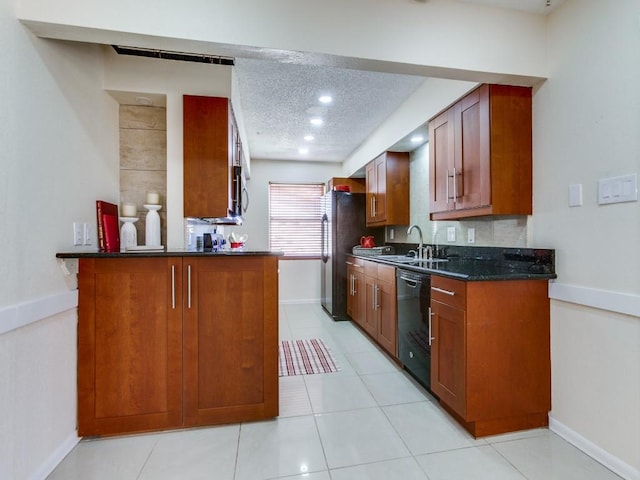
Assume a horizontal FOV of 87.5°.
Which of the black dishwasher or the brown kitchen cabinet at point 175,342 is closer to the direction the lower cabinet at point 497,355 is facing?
the brown kitchen cabinet

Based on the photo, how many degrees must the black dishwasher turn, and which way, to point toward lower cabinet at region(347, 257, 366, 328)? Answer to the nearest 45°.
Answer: approximately 90° to its right

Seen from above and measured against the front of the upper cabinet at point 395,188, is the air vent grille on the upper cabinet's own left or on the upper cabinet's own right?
on the upper cabinet's own left

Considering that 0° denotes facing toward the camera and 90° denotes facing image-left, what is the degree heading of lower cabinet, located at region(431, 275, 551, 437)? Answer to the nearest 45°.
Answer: approximately 45°

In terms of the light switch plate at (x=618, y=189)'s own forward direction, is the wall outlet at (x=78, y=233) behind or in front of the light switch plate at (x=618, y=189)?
in front

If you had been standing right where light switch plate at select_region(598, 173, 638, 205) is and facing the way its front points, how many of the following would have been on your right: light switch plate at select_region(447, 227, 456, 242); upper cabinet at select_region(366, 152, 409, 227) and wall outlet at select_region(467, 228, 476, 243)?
3

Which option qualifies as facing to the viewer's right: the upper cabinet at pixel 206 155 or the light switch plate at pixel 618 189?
the upper cabinet

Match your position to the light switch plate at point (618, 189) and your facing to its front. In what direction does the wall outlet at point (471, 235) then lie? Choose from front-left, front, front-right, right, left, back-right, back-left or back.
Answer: right
